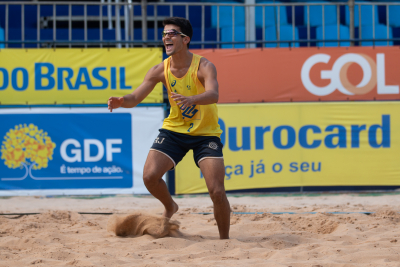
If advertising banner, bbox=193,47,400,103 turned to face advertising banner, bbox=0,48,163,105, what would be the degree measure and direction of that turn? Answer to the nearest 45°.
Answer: approximately 90° to its right

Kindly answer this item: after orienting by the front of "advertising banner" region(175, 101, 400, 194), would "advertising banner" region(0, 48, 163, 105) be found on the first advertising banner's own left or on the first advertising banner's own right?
on the first advertising banner's own right

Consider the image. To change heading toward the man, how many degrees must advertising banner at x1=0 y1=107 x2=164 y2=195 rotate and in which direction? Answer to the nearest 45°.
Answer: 0° — it already faces them

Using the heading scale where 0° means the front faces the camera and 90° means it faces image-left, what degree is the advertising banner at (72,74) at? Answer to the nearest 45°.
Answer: approximately 0°

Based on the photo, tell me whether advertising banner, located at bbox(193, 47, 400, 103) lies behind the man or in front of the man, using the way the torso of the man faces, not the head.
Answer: behind

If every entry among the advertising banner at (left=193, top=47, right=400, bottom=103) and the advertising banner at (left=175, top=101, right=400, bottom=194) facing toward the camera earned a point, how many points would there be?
2

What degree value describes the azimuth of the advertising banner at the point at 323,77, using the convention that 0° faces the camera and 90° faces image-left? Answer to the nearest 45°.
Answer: approximately 0°

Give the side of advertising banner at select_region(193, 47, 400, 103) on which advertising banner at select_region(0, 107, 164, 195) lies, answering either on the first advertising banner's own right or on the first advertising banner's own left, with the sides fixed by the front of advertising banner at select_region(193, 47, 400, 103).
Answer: on the first advertising banner's own right
